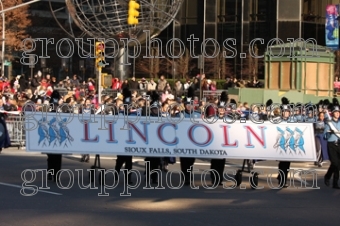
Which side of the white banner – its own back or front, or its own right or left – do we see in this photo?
front

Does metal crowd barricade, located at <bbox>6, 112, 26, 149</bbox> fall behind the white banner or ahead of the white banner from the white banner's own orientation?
behind

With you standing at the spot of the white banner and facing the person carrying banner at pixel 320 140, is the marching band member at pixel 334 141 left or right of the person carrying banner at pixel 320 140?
right

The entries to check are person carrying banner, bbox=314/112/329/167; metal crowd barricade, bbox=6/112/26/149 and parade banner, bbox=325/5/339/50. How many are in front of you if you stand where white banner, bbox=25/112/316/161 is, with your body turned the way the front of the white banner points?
0

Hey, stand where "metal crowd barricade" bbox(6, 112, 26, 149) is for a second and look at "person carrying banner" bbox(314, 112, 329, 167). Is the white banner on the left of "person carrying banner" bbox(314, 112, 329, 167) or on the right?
right

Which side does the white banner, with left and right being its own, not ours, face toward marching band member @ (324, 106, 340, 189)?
left
